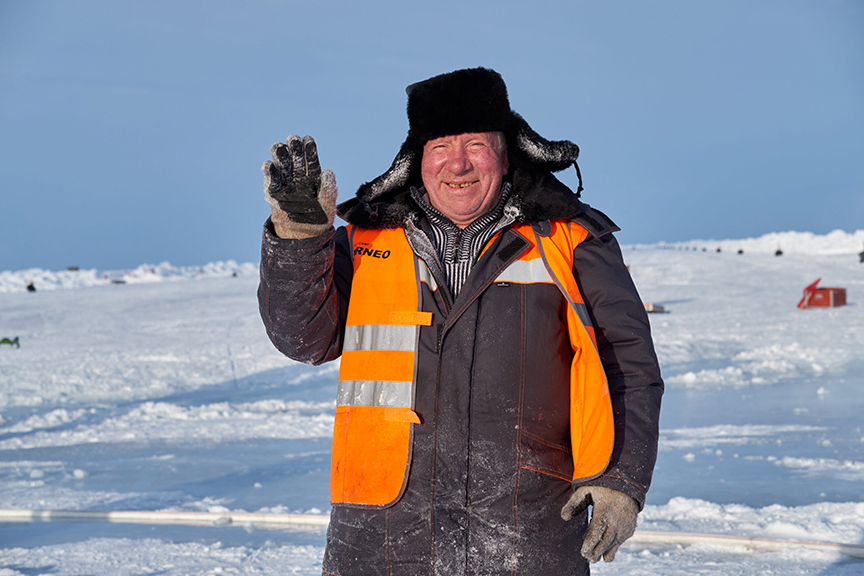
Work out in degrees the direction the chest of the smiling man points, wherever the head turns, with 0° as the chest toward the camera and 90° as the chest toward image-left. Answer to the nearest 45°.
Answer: approximately 0°

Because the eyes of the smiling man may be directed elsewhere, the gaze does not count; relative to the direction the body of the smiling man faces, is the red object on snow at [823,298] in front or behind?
behind
